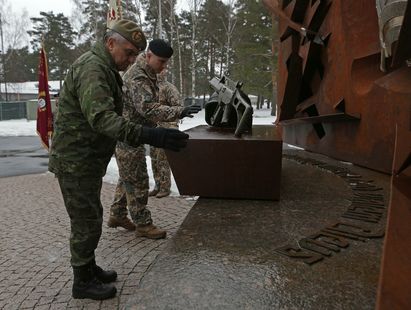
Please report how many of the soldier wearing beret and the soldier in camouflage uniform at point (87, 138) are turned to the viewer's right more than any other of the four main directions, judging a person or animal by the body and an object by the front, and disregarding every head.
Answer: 2

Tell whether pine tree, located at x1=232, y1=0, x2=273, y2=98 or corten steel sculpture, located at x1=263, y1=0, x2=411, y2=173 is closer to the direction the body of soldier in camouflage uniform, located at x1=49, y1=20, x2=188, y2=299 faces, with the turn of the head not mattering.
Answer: the corten steel sculpture

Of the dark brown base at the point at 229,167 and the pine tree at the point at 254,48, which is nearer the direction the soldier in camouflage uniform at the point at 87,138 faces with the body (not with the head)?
the dark brown base

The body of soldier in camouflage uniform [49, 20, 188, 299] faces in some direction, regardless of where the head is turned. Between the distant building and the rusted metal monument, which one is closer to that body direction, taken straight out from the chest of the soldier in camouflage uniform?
the rusted metal monument

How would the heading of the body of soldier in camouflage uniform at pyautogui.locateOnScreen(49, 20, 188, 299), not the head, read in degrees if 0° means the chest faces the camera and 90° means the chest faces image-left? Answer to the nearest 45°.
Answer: approximately 270°

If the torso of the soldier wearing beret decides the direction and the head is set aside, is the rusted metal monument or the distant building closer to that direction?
the rusted metal monument

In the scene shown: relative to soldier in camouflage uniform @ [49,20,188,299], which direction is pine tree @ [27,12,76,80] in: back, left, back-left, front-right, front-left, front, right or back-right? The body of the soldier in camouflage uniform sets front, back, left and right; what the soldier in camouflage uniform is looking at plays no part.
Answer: left

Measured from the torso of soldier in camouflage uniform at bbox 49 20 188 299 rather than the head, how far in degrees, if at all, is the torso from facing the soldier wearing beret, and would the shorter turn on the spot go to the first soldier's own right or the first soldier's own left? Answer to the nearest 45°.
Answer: approximately 90° to the first soldier's own left

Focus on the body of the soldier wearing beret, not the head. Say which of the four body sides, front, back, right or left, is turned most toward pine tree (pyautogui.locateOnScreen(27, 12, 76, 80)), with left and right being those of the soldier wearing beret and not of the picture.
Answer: left

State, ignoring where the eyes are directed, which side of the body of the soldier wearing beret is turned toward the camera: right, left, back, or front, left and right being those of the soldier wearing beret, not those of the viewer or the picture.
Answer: right

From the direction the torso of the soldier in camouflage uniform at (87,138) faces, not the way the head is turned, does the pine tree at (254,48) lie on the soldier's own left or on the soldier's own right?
on the soldier's own left

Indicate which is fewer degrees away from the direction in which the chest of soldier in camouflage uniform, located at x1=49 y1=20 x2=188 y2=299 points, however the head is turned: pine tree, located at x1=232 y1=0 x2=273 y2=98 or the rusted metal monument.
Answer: the rusted metal monument
